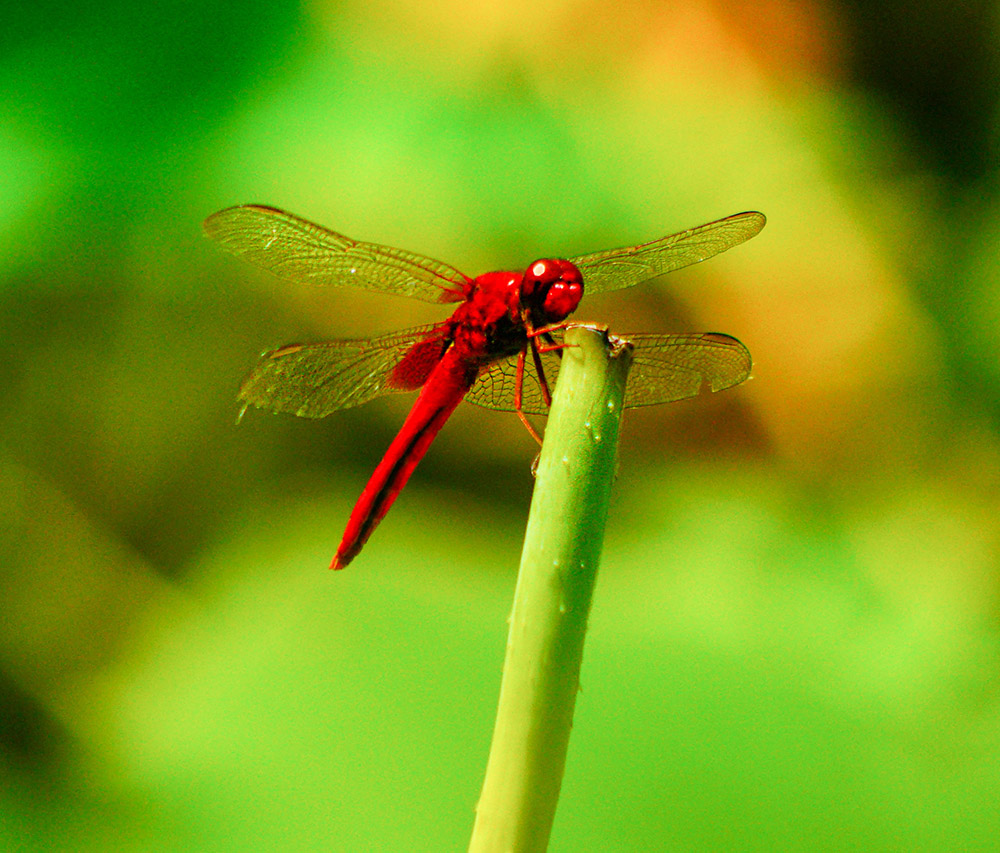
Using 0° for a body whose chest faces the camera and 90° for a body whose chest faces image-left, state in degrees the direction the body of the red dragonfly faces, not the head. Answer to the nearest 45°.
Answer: approximately 315°
